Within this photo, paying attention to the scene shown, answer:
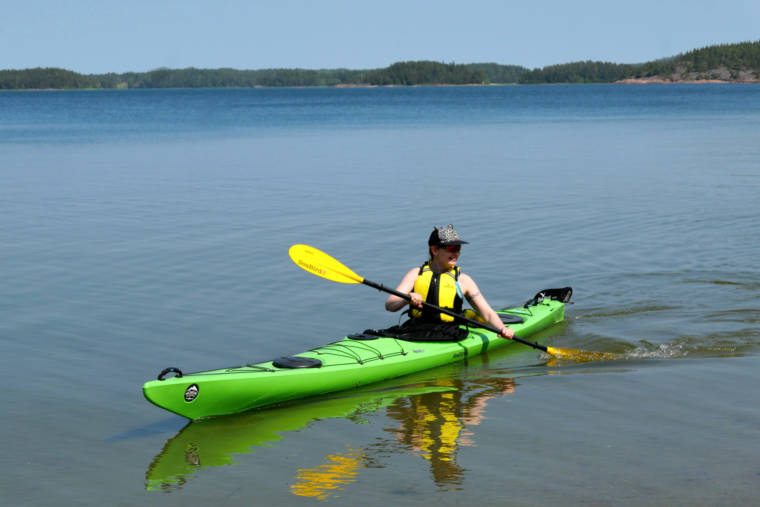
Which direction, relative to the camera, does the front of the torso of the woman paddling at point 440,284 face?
toward the camera

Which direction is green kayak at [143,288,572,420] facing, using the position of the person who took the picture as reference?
facing the viewer and to the left of the viewer
